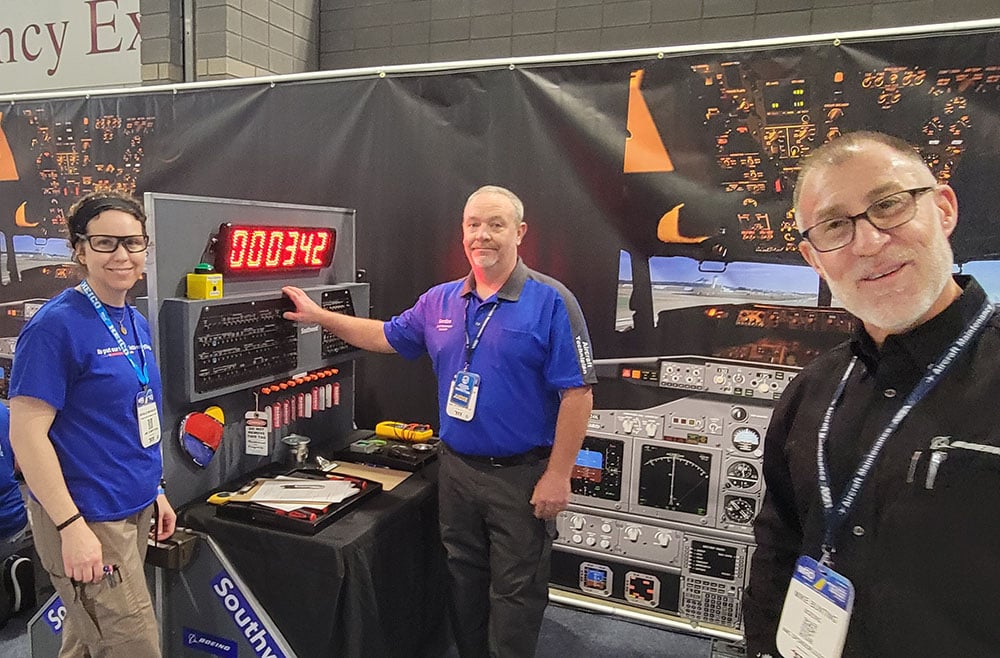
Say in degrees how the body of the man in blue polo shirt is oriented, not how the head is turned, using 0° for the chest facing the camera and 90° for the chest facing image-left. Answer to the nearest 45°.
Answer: approximately 45°

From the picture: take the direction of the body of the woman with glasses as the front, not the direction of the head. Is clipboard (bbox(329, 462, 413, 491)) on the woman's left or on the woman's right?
on the woman's left

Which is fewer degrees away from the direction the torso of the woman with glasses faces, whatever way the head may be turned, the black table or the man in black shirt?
the man in black shirt

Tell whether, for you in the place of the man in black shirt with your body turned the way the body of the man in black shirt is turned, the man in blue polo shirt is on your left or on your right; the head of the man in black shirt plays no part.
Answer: on your right

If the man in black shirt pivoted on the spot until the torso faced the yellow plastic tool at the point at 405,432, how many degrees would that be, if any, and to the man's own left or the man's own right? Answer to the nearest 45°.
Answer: approximately 90° to the man's own right
